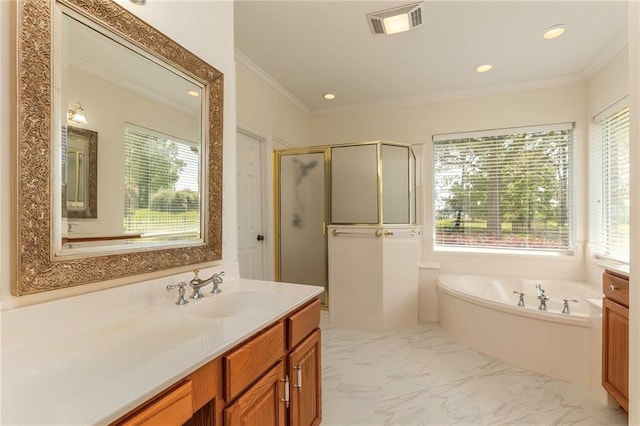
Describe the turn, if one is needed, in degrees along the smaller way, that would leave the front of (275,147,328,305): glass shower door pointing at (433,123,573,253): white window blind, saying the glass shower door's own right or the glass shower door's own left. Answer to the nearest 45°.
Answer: approximately 90° to the glass shower door's own left

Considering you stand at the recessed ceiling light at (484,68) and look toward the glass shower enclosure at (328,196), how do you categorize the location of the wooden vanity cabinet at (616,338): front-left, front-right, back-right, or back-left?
back-left

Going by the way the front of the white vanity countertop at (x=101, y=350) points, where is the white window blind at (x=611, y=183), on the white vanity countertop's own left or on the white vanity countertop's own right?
on the white vanity countertop's own left

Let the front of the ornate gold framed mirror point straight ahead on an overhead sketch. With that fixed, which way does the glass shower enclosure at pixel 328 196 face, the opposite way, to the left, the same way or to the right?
to the right

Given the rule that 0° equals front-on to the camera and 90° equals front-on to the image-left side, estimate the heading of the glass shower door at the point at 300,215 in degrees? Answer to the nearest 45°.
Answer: approximately 0°

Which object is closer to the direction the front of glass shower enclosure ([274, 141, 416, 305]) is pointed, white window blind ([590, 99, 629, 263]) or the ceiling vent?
the ceiling vent

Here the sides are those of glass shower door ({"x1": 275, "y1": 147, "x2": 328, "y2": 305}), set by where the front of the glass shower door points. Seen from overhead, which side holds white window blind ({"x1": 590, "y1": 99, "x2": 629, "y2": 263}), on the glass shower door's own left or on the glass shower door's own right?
on the glass shower door's own left

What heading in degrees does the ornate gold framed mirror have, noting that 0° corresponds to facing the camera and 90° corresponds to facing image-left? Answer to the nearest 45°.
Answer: approximately 315°
